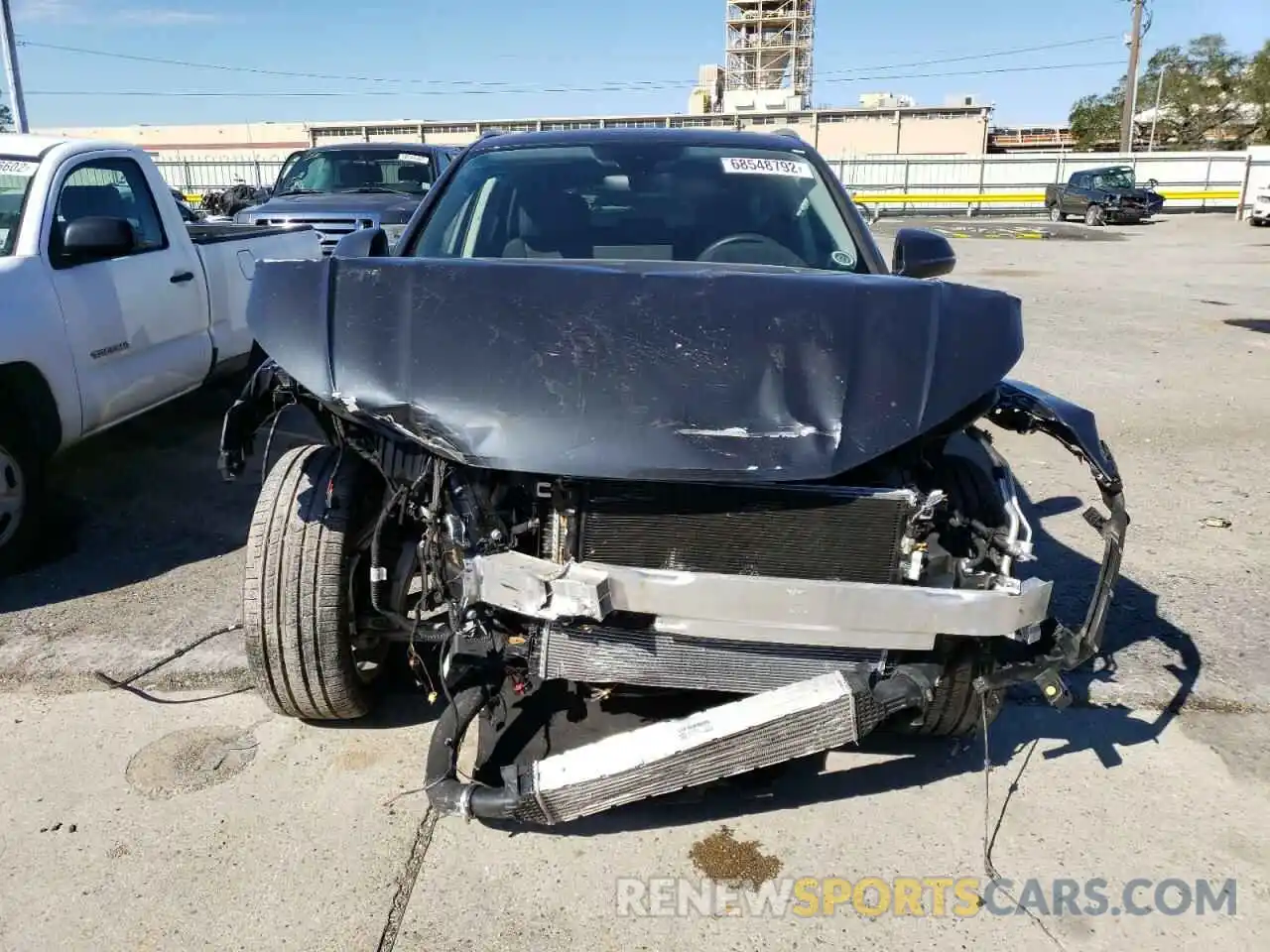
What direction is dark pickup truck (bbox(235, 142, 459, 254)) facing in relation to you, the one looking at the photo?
facing the viewer and to the left of the viewer

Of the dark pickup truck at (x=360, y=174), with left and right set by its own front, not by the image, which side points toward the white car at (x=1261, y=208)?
left

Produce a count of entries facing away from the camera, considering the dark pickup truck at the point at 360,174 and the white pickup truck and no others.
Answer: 0

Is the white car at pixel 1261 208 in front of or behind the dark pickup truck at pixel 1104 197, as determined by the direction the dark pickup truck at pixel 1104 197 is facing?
in front

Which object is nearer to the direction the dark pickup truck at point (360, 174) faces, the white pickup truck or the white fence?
the white pickup truck

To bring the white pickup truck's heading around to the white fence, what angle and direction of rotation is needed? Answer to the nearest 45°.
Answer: approximately 180°

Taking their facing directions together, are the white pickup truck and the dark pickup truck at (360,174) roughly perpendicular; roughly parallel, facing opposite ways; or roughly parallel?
roughly parallel

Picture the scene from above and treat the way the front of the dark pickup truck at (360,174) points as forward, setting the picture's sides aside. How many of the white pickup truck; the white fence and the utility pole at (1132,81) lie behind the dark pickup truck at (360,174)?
2

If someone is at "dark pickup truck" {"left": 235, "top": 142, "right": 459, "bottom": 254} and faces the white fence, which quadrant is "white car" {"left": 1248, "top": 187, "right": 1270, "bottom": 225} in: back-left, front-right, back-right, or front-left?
front-right

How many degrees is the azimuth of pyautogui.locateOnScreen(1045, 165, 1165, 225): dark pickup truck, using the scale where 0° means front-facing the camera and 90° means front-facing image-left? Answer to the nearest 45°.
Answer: approximately 315°

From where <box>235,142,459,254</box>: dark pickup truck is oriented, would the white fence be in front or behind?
behind
